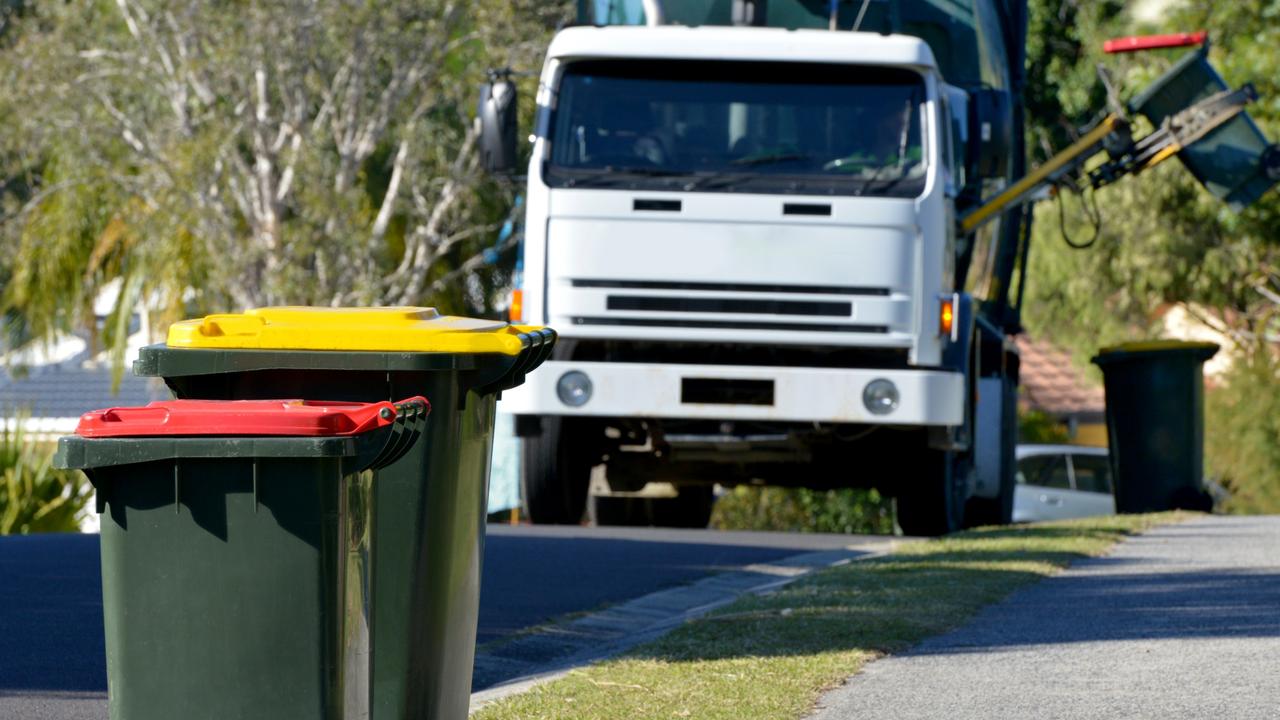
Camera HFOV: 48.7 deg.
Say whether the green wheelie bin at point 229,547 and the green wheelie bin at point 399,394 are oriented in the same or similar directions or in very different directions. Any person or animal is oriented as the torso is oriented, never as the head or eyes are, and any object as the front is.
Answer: same or similar directions

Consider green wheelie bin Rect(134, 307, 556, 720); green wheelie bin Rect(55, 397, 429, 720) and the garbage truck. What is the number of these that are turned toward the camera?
1

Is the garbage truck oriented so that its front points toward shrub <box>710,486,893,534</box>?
no

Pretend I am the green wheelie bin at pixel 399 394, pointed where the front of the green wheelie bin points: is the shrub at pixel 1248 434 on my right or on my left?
on my right

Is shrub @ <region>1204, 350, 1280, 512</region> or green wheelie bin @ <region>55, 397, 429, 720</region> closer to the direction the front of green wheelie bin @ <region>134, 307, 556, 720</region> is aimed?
the green wheelie bin

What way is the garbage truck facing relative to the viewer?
toward the camera

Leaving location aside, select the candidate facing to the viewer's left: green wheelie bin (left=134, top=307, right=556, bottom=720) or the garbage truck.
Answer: the green wheelie bin

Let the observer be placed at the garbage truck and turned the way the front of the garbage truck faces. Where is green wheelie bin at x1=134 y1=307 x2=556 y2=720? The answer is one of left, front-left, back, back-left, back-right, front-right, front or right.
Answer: front

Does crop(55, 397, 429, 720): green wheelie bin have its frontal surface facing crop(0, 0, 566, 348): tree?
no

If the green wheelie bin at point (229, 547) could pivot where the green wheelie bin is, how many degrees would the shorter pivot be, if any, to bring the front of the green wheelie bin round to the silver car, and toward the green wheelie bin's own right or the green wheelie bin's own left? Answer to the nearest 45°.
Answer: approximately 135° to the green wheelie bin's own right

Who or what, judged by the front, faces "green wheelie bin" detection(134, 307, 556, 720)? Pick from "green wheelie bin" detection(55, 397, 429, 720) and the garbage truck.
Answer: the garbage truck

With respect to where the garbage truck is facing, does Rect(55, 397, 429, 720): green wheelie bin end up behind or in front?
in front

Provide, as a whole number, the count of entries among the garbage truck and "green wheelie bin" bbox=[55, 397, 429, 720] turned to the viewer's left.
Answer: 1

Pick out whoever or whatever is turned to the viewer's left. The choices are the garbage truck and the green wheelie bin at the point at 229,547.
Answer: the green wheelie bin

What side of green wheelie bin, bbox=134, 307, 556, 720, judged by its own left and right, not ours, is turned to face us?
left

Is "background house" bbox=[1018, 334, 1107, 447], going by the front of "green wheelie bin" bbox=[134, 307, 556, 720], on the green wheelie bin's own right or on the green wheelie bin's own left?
on the green wheelie bin's own right

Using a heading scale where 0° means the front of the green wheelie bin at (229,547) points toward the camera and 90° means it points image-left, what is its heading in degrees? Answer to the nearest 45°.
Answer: approximately 90°
